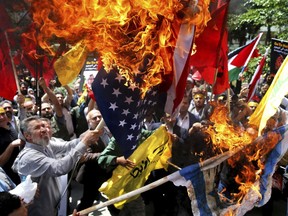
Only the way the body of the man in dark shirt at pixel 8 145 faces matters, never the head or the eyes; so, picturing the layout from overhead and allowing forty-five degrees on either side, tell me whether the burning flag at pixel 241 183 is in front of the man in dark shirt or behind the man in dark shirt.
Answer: in front

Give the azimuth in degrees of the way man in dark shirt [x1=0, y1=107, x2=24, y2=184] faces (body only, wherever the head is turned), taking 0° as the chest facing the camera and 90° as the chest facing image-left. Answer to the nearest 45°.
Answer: approximately 315°

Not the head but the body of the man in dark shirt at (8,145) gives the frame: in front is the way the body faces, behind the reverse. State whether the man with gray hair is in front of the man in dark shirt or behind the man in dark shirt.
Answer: in front

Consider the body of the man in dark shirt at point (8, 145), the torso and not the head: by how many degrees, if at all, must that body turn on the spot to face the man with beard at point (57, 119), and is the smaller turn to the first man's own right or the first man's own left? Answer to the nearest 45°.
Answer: approximately 90° to the first man's own left
